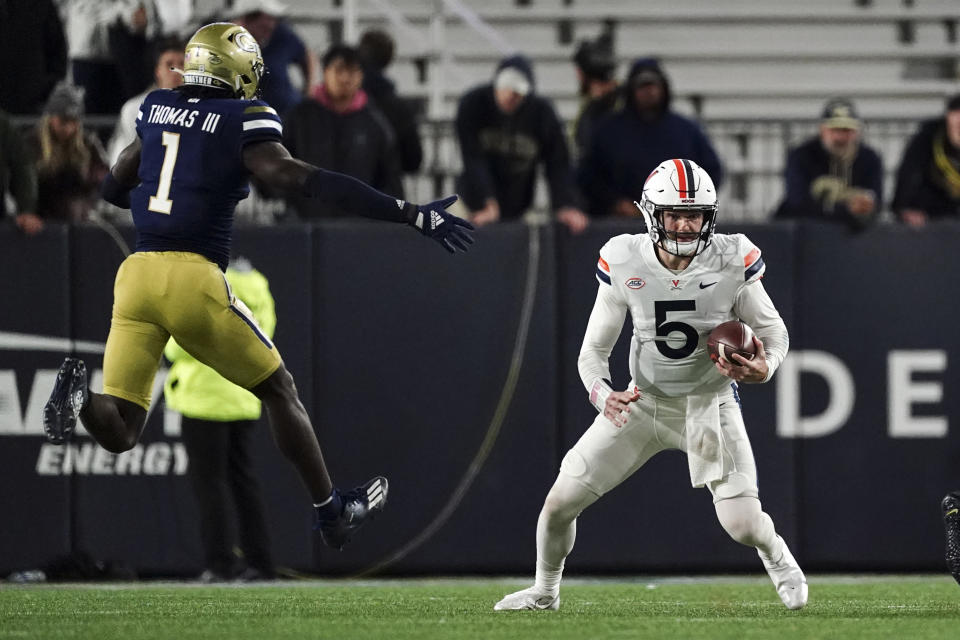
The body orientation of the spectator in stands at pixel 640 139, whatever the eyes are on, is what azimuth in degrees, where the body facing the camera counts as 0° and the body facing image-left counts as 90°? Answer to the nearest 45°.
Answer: approximately 0°

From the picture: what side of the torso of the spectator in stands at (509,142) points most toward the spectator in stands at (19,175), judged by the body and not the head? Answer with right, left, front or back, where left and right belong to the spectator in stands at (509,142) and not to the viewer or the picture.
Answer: right

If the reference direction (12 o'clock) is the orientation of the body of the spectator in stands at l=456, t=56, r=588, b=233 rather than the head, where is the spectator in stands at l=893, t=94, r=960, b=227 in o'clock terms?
the spectator in stands at l=893, t=94, r=960, b=227 is roughly at 9 o'clock from the spectator in stands at l=456, t=56, r=588, b=233.

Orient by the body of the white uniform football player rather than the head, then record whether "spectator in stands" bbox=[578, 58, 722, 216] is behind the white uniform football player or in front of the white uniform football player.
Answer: behind

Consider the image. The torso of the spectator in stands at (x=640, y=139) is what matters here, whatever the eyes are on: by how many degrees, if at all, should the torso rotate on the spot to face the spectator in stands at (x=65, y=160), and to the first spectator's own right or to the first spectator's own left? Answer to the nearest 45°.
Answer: approximately 90° to the first spectator's own right

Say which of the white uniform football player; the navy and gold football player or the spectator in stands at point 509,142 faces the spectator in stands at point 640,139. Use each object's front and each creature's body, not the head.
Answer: the navy and gold football player

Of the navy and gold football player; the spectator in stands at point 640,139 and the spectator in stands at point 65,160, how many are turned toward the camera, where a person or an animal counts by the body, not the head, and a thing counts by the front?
2
